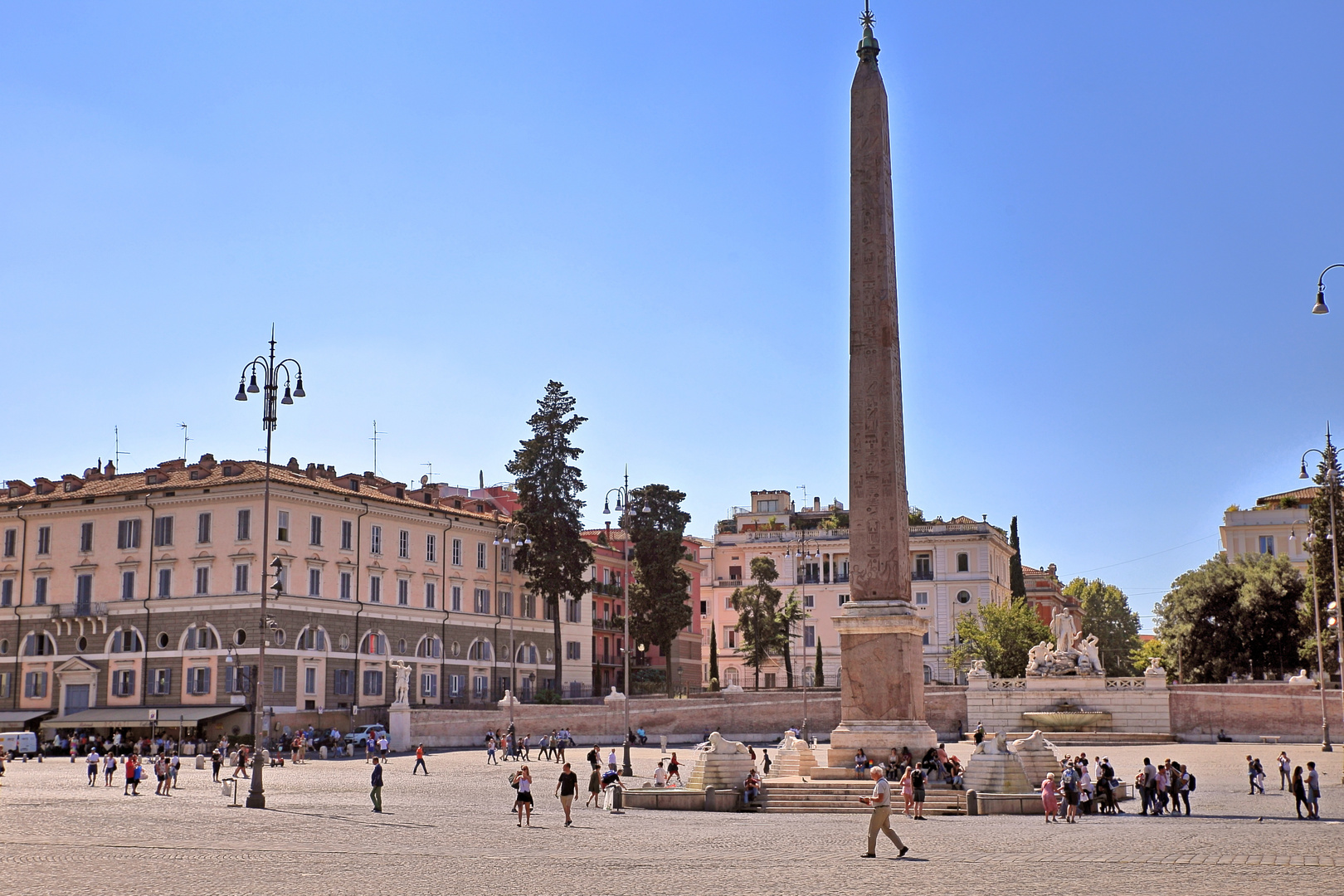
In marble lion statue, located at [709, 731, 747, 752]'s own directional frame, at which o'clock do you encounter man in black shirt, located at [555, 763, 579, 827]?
The man in black shirt is roughly at 10 o'clock from the marble lion statue.

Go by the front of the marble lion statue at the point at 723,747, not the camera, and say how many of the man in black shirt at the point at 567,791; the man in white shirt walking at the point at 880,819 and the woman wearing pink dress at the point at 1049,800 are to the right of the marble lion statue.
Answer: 0

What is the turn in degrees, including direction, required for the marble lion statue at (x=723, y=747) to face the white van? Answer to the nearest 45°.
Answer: approximately 45° to its right

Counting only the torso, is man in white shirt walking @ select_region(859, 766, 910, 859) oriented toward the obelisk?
no

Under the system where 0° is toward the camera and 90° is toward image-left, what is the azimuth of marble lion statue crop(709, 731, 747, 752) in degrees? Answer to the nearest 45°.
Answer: approximately 90°

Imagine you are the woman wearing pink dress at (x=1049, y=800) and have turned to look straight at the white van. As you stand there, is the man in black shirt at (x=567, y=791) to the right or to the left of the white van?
left

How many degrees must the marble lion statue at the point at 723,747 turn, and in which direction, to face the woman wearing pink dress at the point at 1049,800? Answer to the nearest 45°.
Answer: approximately 135° to its left

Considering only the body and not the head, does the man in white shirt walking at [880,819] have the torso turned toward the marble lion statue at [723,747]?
no
